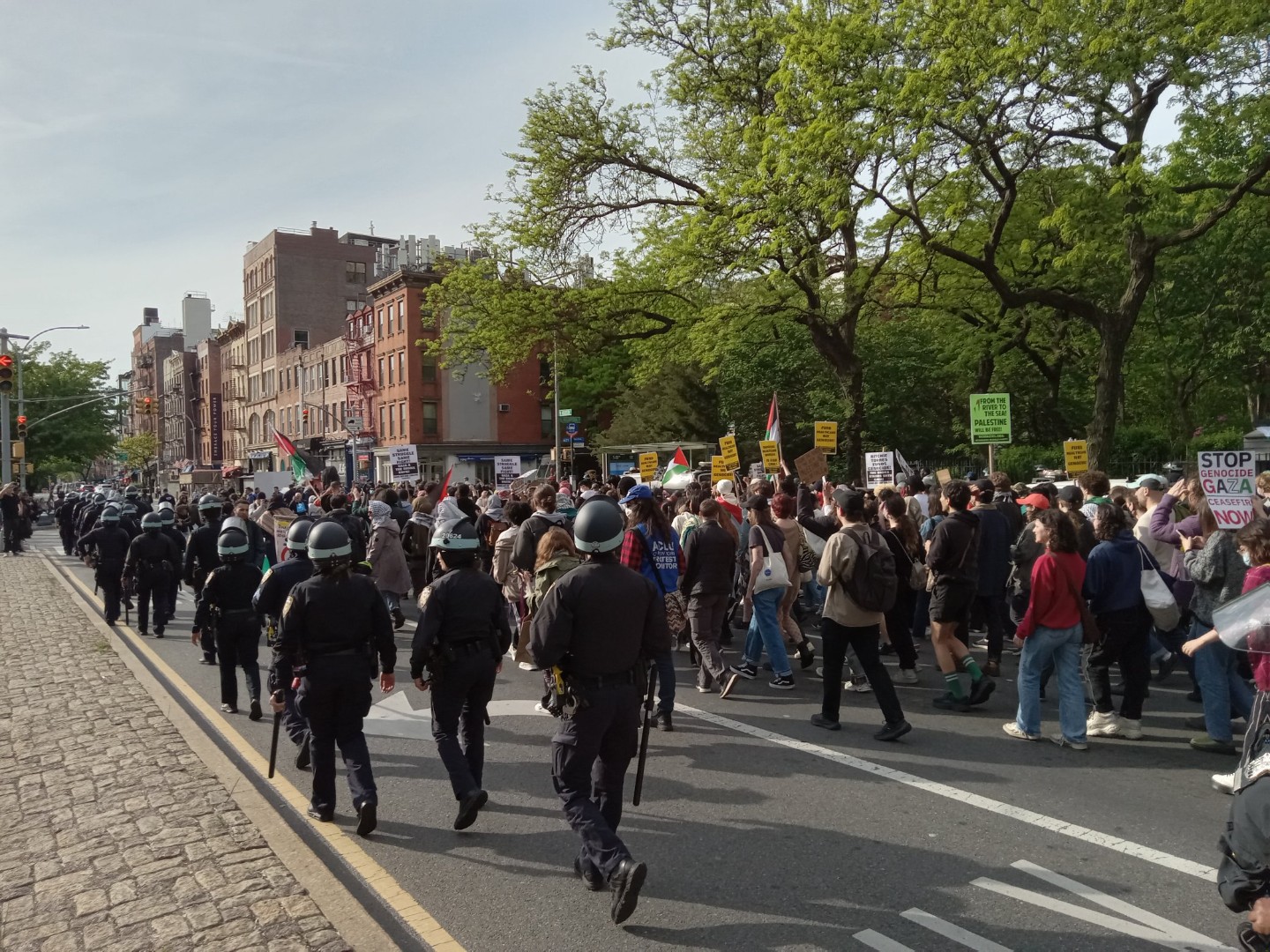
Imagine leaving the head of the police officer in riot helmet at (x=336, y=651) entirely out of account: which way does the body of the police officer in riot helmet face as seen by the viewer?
away from the camera

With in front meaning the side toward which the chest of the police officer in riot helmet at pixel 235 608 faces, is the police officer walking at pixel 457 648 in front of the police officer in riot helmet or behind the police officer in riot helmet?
behind

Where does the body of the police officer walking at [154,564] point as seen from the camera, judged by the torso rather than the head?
away from the camera

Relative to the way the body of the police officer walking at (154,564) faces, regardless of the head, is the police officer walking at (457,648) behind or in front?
behind

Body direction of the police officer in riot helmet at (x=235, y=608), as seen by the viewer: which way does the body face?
away from the camera

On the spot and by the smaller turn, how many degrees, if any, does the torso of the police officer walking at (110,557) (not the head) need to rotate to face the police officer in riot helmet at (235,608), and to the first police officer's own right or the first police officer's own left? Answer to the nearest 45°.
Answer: approximately 180°

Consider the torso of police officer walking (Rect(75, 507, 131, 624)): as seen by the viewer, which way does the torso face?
away from the camera

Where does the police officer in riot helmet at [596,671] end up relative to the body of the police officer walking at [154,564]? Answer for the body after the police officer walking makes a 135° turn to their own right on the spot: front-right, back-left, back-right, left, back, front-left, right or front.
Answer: front-right
